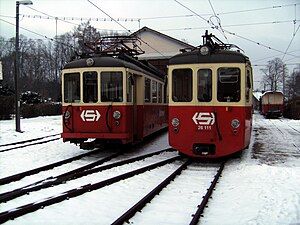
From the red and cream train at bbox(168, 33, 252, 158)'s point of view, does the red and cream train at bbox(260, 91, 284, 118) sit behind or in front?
behind

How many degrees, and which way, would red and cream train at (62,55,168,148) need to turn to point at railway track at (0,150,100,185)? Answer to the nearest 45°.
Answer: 0° — it already faces it

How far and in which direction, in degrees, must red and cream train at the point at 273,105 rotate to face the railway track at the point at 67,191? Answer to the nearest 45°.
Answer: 0° — it already faces it

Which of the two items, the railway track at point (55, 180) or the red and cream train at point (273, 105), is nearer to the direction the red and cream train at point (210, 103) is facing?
the railway track

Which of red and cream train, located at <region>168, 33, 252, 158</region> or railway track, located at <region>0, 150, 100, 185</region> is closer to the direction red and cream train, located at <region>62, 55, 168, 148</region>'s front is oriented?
the railway track

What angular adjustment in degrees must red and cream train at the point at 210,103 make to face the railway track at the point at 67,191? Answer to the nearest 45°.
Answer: approximately 45° to its right

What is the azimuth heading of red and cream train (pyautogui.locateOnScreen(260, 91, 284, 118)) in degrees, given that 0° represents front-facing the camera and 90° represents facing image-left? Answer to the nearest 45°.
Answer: approximately 0°

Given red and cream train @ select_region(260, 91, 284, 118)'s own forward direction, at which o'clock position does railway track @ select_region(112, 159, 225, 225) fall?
The railway track is roughly at 12 o'clock from the red and cream train.

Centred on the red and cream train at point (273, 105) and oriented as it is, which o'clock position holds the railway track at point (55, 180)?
The railway track is roughly at 12 o'clock from the red and cream train.

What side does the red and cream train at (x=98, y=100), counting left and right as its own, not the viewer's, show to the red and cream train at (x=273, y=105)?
back

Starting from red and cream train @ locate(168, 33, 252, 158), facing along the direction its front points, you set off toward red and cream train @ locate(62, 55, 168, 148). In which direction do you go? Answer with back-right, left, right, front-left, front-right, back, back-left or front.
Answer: right

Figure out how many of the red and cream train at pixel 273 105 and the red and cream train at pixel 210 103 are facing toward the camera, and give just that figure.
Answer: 2
